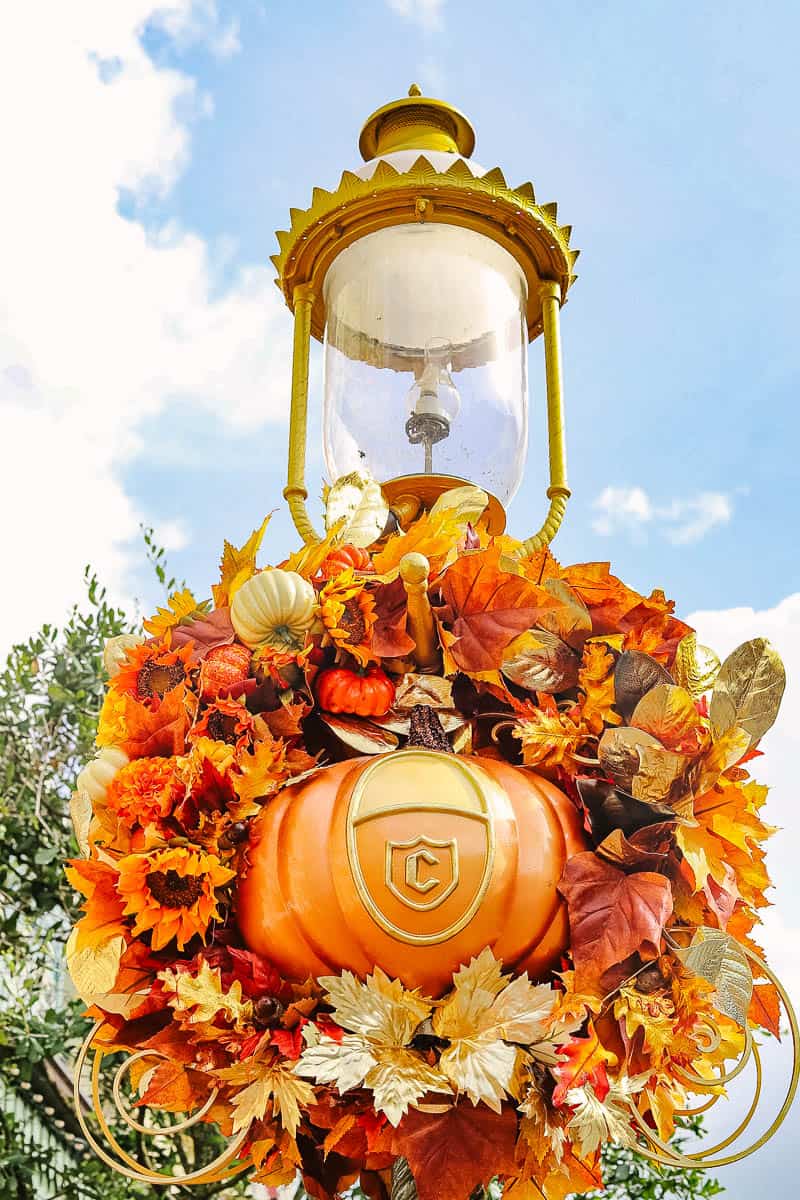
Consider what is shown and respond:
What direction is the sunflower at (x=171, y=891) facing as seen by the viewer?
toward the camera

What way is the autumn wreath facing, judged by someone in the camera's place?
facing the viewer

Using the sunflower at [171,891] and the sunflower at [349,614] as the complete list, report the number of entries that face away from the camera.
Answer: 0

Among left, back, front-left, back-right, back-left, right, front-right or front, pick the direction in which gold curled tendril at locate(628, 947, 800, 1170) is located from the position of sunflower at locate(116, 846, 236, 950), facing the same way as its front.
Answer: left

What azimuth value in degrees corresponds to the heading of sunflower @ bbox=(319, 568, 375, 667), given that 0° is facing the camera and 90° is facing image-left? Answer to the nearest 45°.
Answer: approximately 315°
